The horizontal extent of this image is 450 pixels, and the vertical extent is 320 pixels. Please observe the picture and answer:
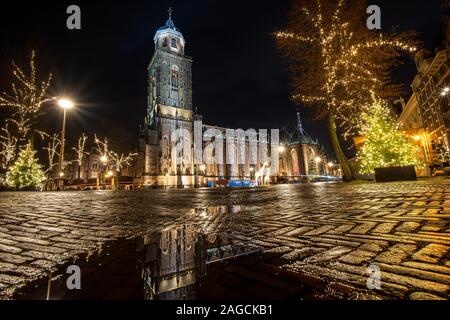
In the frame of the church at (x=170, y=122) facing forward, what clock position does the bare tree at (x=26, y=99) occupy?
The bare tree is roughly at 11 o'clock from the church.

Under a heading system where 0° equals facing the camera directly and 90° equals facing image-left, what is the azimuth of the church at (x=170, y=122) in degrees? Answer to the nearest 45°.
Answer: approximately 45°

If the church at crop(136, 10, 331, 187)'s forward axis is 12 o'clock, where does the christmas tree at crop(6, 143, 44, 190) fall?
The christmas tree is roughly at 11 o'clock from the church.
